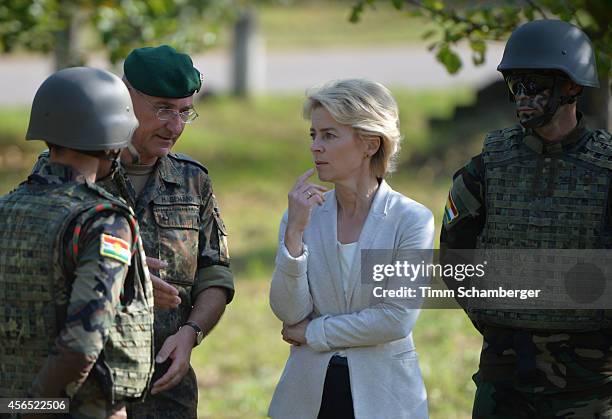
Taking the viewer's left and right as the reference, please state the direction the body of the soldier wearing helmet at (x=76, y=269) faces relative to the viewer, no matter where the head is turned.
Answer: facing away from the viewer and to the right of the viewer

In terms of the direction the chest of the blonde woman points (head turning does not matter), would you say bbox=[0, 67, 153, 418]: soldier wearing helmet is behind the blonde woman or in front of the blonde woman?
in front

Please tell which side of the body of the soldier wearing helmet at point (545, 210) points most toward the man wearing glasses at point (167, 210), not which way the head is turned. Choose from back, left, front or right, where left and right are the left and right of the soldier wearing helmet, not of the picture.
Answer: right

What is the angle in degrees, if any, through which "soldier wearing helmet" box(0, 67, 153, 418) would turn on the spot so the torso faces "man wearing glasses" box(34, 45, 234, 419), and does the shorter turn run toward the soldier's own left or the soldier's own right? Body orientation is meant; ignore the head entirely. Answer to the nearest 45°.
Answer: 0° — they already face them

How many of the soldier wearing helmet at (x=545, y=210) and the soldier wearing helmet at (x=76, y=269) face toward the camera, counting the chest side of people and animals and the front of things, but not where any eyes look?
1

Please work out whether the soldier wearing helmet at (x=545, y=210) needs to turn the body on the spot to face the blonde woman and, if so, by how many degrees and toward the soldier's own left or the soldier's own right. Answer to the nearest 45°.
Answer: approximately 90° to the soldier's own right

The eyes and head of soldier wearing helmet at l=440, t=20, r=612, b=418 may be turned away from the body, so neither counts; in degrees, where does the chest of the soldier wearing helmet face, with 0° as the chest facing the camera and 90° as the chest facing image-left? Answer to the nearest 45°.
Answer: approximately 0°

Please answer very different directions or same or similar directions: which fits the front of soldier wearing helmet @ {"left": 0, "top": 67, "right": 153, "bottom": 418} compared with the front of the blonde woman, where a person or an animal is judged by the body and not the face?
very different directions

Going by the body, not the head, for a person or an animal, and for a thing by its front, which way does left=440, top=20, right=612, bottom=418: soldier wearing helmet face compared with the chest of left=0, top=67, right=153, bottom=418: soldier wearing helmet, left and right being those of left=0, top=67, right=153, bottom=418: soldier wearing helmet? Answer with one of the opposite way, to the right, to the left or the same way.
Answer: the opposite way

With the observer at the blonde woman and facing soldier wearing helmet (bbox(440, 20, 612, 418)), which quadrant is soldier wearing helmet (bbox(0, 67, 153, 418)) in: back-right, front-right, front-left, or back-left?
back-right

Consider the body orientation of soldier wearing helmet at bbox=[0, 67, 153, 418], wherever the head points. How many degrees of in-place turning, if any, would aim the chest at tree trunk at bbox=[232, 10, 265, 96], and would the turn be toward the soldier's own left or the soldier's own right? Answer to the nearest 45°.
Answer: approximately 45° to the soldier's own left

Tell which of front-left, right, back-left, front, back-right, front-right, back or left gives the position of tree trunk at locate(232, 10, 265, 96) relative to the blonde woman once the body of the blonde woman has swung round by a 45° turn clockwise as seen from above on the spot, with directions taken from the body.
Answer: right

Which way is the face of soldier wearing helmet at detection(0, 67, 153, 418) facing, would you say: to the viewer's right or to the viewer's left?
to the viewer's right
